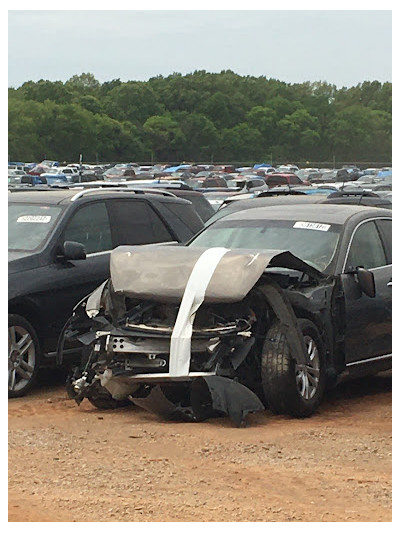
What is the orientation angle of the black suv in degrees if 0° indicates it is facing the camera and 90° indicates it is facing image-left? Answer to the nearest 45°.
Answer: approximately 45°

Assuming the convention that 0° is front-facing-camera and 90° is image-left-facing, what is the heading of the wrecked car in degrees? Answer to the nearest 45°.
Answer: approximately 45°

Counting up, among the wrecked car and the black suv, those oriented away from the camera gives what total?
0
